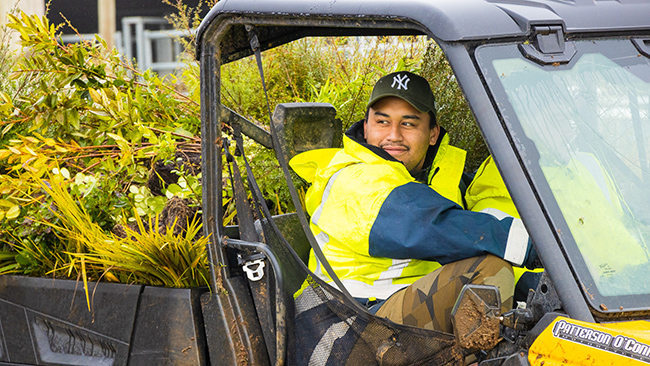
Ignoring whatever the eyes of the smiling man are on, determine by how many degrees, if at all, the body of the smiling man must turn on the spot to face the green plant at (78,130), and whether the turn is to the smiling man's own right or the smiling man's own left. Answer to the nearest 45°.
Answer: approximately 180°

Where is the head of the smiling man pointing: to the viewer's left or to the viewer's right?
to the viewer's left

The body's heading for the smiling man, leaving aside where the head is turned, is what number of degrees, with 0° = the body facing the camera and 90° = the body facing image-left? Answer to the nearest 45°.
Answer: approximately 315°
